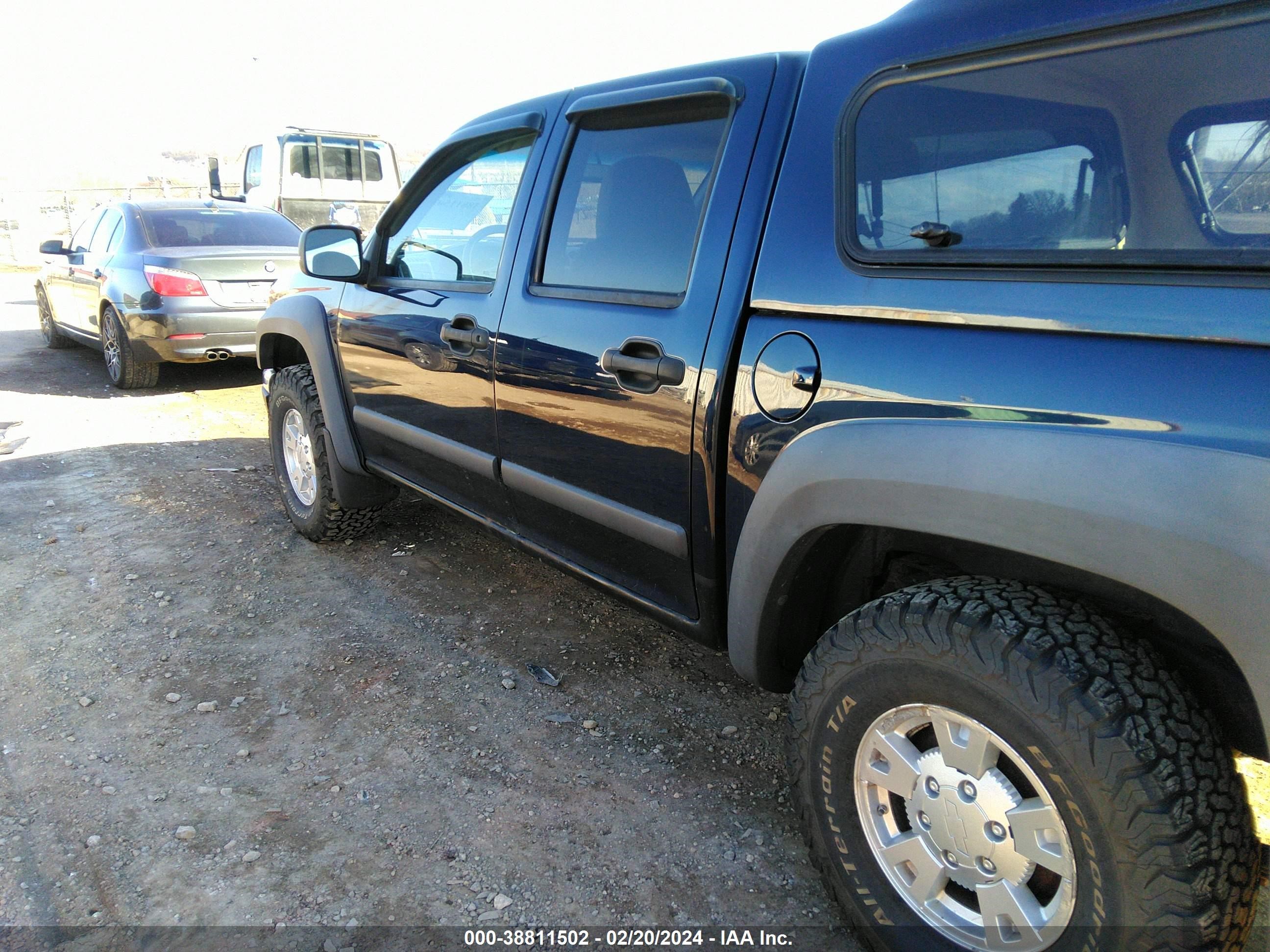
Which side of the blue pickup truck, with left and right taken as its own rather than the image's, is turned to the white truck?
front

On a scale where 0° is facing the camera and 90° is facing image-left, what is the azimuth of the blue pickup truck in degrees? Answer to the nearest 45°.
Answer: approximately 135°

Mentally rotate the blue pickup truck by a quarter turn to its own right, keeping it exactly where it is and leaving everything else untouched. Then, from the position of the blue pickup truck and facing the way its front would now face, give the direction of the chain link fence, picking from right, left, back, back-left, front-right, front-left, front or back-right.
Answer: left
